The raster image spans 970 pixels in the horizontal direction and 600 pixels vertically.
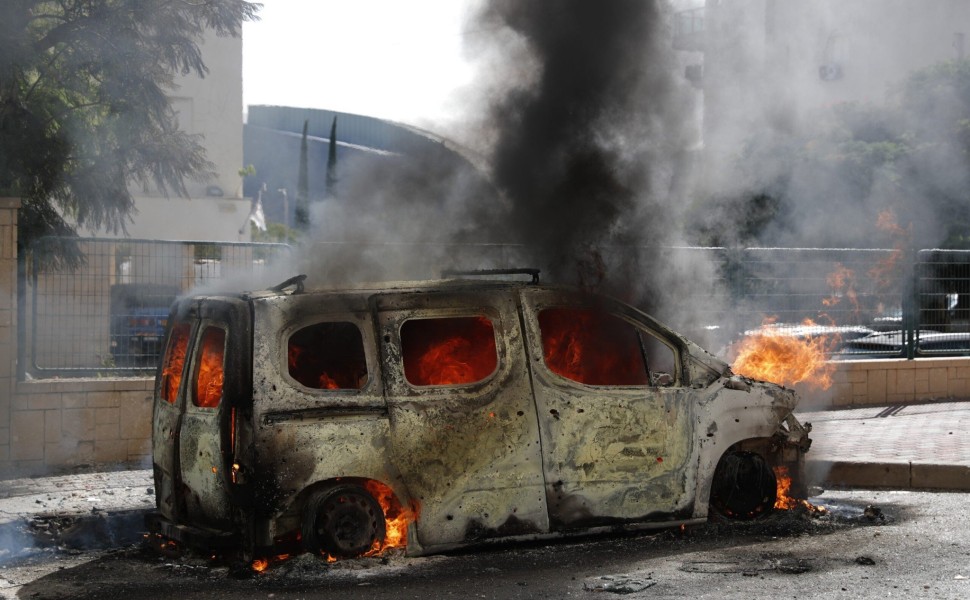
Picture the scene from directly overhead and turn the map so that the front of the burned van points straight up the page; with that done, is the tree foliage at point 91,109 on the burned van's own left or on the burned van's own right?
on the burned van's own left

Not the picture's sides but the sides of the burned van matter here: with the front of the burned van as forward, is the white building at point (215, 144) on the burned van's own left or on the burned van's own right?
on the burned van's own left

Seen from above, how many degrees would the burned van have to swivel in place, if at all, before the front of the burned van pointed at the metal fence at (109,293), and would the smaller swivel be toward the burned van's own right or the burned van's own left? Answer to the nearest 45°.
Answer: approximately 90° to the burned van's own left

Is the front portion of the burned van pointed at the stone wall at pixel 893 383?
yes

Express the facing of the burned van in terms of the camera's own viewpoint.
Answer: facing away from the viewer and to the right of the viewer

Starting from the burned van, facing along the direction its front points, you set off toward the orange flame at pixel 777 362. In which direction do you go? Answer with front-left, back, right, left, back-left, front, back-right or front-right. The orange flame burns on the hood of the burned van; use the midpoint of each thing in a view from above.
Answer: front

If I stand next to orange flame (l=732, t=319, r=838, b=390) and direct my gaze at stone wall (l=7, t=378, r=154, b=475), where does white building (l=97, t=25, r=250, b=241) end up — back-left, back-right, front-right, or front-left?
front-right

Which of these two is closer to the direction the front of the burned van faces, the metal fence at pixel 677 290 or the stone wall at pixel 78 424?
the metal fence

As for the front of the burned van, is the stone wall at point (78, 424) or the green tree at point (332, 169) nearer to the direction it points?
the green tree
